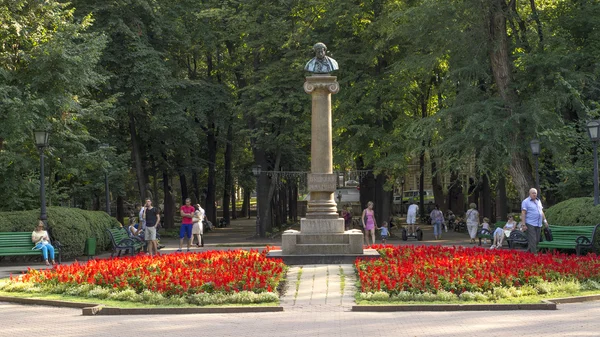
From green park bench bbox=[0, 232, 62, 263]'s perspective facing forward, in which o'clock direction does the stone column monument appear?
The stone column monument is roughly at 10 o'clock from the green park bench.

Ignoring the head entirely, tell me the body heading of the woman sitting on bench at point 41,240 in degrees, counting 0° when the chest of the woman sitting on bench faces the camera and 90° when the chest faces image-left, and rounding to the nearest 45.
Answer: approximately 315°

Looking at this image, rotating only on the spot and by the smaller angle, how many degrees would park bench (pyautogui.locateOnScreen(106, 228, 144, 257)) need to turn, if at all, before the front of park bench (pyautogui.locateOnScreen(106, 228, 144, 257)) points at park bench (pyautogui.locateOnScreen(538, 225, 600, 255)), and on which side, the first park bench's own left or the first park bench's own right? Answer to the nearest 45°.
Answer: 0° — it already faces it

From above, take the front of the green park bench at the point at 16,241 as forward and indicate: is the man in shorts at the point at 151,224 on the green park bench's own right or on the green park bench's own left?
on the green park bench's own left

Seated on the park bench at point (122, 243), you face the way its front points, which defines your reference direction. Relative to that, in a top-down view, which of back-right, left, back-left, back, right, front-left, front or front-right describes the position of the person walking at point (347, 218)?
left

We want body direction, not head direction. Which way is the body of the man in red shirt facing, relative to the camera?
toward the camera

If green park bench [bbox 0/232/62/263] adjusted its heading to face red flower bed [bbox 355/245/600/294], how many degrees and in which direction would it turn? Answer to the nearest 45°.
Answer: approximately 45° to its left

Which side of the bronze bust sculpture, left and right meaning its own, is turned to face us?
front

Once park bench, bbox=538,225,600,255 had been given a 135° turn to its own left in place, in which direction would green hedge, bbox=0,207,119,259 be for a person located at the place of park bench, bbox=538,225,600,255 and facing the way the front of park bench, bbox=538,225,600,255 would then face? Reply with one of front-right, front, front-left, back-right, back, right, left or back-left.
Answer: back

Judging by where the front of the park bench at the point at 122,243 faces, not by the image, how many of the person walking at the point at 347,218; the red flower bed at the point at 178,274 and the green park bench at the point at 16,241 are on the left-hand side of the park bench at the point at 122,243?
1

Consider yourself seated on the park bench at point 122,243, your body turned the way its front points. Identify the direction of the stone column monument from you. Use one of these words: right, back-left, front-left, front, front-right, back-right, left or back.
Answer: front

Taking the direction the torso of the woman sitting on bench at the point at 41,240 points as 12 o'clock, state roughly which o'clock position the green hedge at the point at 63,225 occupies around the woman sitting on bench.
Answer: The green hedge is roughly at 8 o'clock from the woman sitting on bench.

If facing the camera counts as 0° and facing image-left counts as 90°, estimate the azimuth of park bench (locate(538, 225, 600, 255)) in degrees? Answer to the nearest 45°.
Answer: approximately 45°

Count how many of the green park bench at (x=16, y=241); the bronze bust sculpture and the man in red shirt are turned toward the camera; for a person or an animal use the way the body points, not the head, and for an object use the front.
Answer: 3

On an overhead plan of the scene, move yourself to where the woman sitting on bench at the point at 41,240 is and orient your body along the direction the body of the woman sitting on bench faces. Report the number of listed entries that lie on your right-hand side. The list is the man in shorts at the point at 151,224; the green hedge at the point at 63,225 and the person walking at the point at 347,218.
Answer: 0

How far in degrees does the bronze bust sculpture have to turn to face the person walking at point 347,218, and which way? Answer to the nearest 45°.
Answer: approximately 180°
